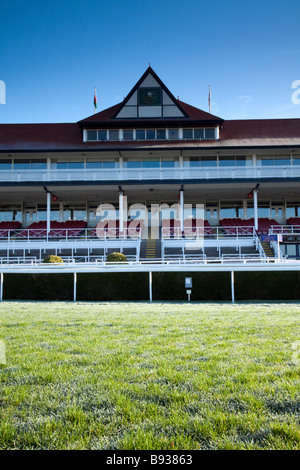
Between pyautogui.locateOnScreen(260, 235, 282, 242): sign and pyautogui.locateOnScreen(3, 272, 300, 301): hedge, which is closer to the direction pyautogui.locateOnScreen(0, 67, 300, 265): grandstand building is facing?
the hedge

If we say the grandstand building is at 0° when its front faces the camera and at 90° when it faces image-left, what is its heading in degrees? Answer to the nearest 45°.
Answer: approximately 0°

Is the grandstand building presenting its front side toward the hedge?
yes

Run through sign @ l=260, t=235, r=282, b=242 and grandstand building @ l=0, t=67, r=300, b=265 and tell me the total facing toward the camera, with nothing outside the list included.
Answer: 2
